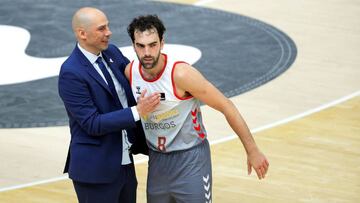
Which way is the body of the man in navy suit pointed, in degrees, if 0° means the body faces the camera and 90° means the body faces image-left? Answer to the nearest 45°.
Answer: approximately 315°

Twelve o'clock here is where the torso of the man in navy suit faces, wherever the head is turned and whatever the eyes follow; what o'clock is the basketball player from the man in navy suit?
The basketball player is roughly at 11 o'clock from the man in navy suit.

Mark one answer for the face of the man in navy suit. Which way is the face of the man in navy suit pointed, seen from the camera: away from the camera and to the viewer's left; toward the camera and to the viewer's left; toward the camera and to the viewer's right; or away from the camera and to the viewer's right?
toward the camera and to the viewer's right
